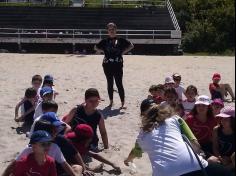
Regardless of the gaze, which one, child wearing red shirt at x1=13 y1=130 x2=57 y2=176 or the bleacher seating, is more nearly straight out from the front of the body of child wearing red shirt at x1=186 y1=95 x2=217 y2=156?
the child wearing red shirt

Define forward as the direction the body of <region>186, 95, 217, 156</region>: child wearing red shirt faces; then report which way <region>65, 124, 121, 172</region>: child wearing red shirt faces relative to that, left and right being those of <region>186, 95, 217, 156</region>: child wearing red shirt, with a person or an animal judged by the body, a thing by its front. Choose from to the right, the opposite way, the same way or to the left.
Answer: to the left

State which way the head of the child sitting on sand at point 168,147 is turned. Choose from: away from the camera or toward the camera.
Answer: away from the camera

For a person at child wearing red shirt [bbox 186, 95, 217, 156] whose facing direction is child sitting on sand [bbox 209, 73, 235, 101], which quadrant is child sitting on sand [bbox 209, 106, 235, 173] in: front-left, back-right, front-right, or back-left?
back-right

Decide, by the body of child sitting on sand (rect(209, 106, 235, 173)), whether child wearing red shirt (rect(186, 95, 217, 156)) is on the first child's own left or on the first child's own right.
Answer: on the first child's own right

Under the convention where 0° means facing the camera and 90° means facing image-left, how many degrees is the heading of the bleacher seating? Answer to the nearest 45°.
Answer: approximately 0°
